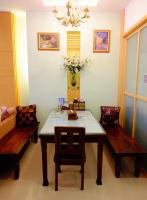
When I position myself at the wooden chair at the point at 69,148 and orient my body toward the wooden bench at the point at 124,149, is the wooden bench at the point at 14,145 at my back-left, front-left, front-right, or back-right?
back-left

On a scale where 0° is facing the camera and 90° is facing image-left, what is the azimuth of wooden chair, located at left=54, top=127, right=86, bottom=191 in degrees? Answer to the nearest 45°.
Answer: approximately 180°

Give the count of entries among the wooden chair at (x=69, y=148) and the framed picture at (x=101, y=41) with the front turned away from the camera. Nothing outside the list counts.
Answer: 1

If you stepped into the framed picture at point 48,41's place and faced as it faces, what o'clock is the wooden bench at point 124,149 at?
The wooden bench is roughly at 11 o'clock from the framed picture.

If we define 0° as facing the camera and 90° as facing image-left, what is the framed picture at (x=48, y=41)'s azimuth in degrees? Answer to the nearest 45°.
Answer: approximately 0°

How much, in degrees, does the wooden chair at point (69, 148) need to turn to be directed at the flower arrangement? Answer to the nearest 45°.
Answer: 0° — it already faces it

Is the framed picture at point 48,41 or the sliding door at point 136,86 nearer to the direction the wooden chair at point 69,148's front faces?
the framed picture

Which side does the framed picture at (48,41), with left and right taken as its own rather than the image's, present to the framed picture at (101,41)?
left
